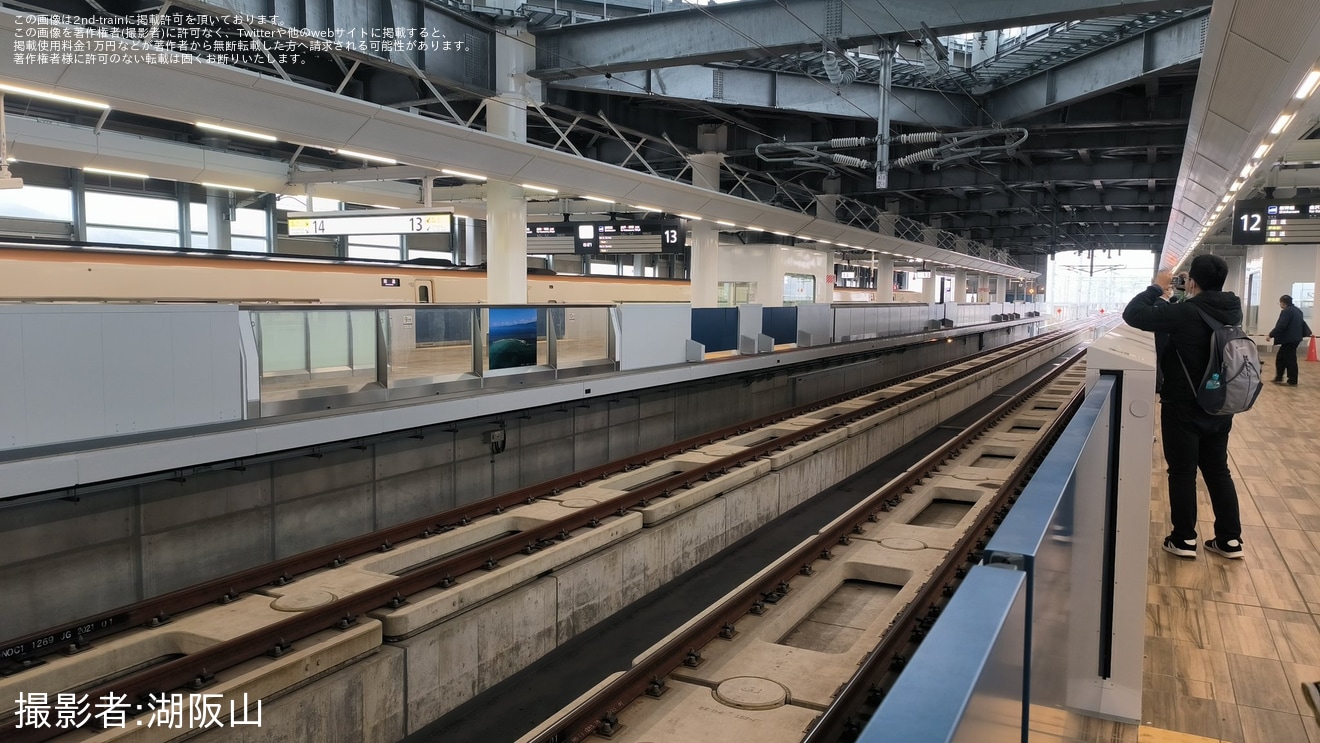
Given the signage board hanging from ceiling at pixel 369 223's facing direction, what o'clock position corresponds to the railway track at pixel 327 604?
The railway track is roughly at 12 o'clock from the signage board hanging from ceiling.

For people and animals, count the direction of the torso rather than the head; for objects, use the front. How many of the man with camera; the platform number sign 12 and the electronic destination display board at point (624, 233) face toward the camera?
2

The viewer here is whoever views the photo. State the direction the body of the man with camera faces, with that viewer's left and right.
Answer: facing away from the viewer and to the left of the viewer

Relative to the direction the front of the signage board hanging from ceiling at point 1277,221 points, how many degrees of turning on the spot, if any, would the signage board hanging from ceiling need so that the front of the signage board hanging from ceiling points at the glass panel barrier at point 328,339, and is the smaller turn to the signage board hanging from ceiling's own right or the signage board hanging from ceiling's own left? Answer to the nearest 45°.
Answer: approximately 45° to the signage board hanging from ceiling's own right

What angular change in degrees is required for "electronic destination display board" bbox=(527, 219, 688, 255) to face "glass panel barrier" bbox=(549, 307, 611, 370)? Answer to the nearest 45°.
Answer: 0° — it already faces it

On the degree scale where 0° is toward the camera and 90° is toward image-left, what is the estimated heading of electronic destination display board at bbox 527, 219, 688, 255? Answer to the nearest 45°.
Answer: approximately 0°

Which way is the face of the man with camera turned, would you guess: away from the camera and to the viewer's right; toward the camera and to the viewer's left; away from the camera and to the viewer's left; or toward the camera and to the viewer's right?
away from the camera and to the viewer's left

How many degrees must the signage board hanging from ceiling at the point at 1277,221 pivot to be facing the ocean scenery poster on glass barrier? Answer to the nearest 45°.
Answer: approximately 45° to its right

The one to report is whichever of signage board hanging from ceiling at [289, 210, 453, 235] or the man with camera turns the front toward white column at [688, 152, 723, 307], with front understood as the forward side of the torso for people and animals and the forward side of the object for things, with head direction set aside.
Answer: the man with camera

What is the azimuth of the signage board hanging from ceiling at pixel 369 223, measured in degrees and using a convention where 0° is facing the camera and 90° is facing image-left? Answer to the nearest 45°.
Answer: approximately 0°
